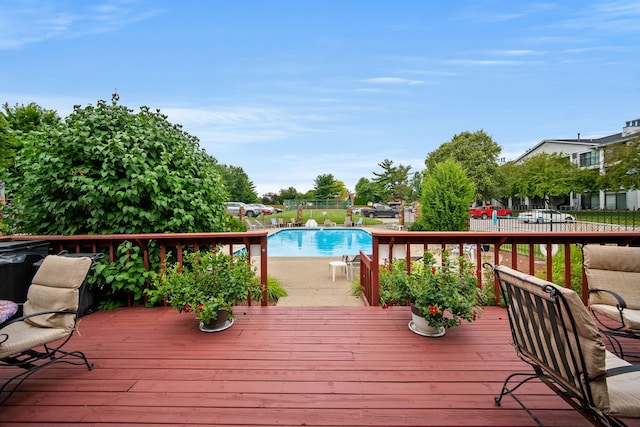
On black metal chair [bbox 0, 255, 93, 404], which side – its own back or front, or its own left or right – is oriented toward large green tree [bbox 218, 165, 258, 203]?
back

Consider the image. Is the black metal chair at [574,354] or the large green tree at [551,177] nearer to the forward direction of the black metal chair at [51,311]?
the black metal chair

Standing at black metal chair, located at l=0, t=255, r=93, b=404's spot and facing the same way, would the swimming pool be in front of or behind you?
behind

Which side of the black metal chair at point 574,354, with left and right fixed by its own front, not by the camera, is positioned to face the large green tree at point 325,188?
left

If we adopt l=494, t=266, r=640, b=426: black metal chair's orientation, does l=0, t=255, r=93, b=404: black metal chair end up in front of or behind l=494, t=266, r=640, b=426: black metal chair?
behind

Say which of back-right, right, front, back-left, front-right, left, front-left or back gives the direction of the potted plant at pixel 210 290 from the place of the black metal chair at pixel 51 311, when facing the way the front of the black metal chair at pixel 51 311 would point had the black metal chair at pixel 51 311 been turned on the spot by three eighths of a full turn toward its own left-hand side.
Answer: front
